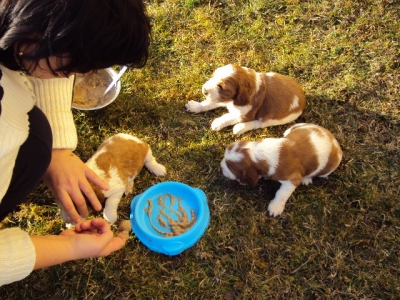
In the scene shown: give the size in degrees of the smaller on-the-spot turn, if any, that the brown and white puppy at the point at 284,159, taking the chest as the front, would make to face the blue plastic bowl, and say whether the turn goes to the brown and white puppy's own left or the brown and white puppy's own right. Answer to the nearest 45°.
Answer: approximately 45° to the brown and white puppy's own left

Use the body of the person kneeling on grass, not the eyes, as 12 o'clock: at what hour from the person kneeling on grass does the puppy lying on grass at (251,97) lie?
The puppy lying on grass is roughly at 11 o'clock from the person kneeling on grass.

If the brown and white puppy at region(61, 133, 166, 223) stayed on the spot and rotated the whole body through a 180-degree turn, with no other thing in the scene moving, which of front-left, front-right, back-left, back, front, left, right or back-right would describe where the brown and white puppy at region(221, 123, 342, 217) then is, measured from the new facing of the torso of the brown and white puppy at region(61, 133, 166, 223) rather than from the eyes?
front-right

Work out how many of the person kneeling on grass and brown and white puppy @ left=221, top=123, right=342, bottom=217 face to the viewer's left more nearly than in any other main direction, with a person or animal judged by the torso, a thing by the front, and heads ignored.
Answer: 1

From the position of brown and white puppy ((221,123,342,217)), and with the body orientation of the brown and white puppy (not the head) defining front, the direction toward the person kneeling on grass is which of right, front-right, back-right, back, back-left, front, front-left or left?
front-left

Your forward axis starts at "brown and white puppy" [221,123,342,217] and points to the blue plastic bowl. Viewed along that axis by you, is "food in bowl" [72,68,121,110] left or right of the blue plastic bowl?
right

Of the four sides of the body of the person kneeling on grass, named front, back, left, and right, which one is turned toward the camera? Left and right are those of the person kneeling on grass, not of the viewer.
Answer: right

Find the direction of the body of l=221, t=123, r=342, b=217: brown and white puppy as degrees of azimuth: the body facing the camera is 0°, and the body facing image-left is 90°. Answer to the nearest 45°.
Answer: approximately 90°

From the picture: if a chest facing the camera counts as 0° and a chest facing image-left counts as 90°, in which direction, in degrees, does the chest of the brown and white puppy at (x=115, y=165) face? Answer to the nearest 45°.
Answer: approximately 45°

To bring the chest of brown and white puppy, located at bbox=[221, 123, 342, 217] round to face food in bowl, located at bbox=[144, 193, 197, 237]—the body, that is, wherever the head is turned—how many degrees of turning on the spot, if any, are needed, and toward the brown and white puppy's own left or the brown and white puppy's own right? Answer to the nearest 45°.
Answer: approximately 45° to the brown and white puppy's own left
